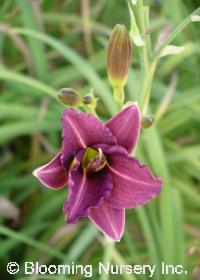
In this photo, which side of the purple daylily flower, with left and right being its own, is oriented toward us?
front
